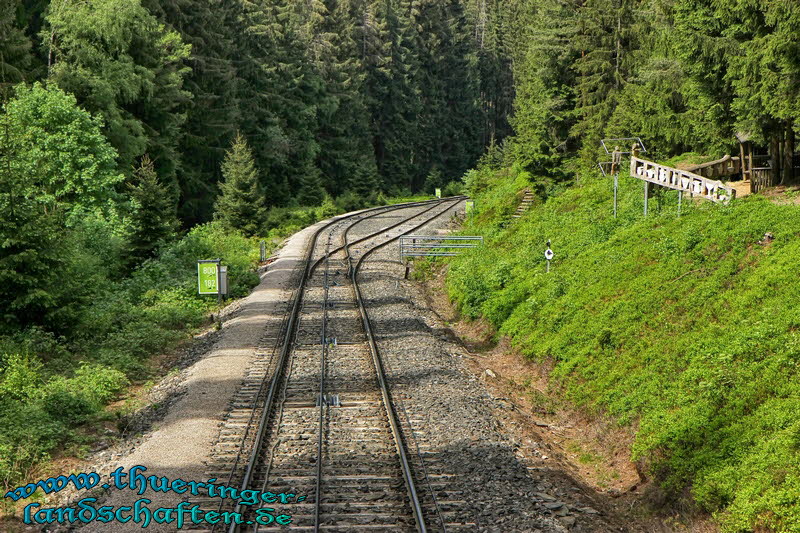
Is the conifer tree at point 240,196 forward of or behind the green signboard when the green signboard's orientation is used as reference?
behind

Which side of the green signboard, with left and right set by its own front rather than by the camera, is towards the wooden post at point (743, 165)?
left

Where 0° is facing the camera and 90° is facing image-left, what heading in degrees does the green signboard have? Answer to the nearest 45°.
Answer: approximately 0°

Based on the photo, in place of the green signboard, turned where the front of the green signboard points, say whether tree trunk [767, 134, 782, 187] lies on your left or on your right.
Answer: on your left

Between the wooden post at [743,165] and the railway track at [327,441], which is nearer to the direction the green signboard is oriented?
the railway track

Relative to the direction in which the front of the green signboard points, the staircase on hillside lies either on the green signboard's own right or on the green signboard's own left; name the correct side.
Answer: on the green signboard's own left
